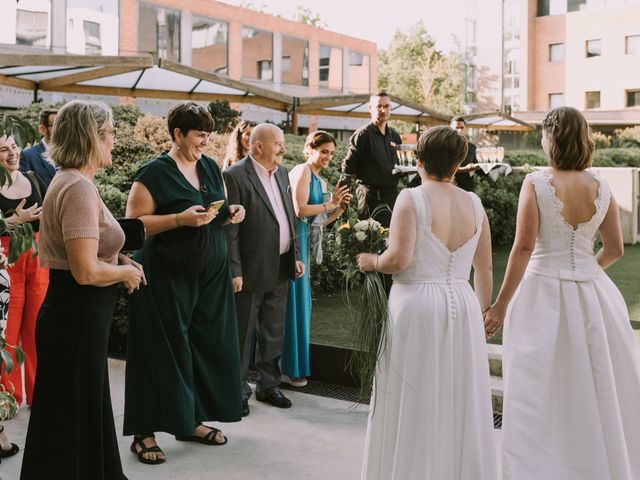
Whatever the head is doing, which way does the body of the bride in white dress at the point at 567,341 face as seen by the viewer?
away from the camera

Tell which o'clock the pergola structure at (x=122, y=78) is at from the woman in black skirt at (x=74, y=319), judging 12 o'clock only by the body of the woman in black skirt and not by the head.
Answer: The pergola structure is roughly at 9 o'clock from the woman in black skirt.

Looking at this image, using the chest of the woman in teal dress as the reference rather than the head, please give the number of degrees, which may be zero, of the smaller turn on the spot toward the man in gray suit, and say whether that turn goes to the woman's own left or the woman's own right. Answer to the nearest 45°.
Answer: approximately 90° to the woman's own right

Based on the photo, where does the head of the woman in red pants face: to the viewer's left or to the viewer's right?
to the viewer's right

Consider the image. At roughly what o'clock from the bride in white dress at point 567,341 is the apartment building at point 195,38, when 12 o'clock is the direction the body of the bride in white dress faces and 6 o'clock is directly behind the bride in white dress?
The apartment building is roughly at 11 o'clock from the bride in white dress.

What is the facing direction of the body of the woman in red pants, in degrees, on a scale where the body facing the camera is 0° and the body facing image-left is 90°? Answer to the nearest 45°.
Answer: approximately 315°

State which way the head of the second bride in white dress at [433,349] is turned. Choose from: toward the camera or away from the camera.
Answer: away from the camera

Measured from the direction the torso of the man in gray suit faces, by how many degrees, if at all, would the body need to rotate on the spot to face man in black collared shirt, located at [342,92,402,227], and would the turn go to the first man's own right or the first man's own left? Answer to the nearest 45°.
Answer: approximately 90° to the first man's own left

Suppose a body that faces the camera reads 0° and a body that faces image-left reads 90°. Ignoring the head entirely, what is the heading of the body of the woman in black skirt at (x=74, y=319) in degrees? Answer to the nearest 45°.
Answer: approximately 270°

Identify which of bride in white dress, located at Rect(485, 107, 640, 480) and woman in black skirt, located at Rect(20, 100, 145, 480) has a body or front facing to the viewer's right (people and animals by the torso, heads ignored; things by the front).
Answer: the woman in black skirt

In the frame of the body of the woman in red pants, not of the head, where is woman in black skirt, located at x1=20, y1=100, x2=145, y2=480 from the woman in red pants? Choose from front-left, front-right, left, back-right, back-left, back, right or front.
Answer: front-right

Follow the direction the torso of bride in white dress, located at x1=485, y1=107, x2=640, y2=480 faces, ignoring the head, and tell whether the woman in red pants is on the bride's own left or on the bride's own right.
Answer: on the bride's own left

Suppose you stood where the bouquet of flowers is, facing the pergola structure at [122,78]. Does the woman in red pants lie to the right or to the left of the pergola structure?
left

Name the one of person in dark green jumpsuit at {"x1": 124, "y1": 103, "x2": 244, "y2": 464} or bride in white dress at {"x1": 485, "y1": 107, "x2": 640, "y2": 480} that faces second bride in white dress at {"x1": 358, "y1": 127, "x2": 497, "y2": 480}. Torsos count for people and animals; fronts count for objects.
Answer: the person in dark green jumpsuit

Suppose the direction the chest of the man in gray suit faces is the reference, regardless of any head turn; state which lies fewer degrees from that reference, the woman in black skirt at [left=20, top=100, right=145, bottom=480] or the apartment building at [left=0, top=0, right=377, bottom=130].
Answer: the woman in black skirt

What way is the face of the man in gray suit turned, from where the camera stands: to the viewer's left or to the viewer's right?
to the viewer's right
